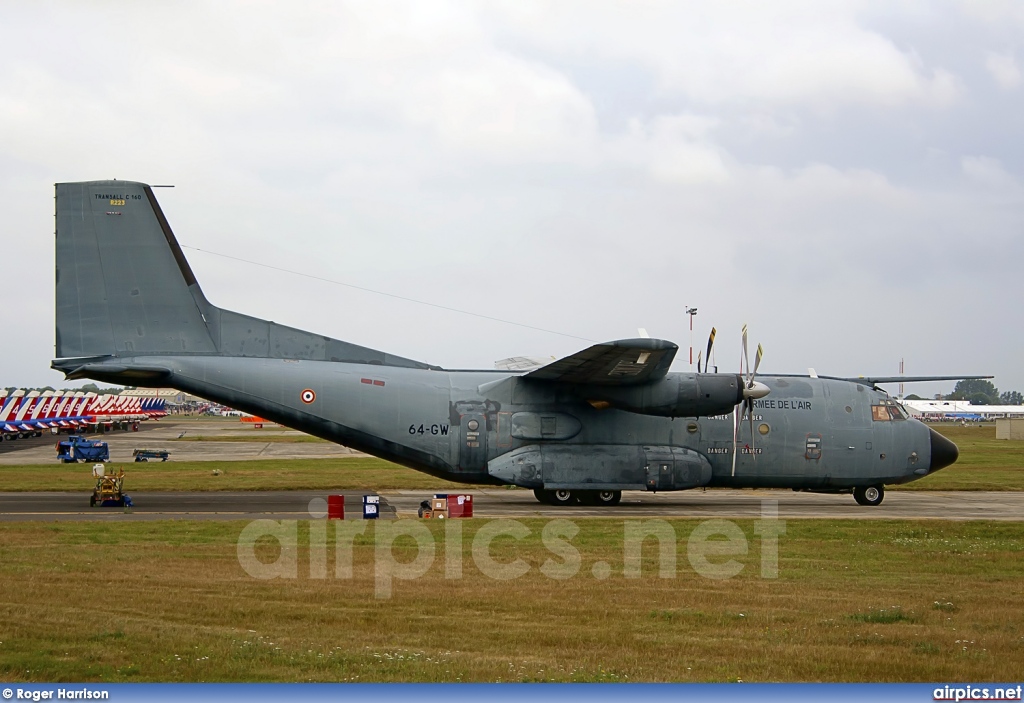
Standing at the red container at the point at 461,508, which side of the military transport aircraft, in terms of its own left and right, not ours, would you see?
right

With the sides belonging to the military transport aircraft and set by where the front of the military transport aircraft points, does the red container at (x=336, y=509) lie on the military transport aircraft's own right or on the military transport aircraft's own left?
on the military transport aircraft's own right

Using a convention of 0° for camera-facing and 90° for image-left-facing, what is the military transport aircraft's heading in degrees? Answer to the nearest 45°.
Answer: approximately 270°

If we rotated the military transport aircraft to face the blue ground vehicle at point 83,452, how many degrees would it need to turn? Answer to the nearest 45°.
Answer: approximately 135° to its left
